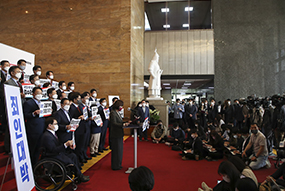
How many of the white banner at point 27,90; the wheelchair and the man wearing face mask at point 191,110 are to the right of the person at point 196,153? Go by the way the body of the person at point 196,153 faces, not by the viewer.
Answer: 1

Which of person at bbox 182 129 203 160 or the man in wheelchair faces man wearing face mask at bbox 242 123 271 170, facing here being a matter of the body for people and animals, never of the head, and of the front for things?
the man in wheelchair

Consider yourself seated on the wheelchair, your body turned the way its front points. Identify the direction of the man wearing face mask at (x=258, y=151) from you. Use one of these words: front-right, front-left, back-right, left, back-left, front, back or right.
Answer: front

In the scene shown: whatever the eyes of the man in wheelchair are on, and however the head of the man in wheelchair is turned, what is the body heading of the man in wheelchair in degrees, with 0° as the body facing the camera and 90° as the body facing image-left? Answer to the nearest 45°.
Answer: approximately 270°

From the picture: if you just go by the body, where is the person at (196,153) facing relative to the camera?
to the viewer's left

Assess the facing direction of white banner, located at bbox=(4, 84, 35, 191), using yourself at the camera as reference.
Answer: facing the viewer and to the right of the viewer

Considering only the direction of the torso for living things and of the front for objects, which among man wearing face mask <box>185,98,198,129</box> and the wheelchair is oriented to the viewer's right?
the wheelchair

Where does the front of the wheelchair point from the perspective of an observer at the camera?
facing to the right of the viewer

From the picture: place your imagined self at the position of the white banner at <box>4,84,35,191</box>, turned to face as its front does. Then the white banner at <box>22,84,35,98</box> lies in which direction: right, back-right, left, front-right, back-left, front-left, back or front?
back-left

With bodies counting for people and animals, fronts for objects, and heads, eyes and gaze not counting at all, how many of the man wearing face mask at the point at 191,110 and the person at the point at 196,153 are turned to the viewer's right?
0

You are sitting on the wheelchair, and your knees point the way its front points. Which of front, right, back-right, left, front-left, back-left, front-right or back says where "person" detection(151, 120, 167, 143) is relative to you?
front-left
